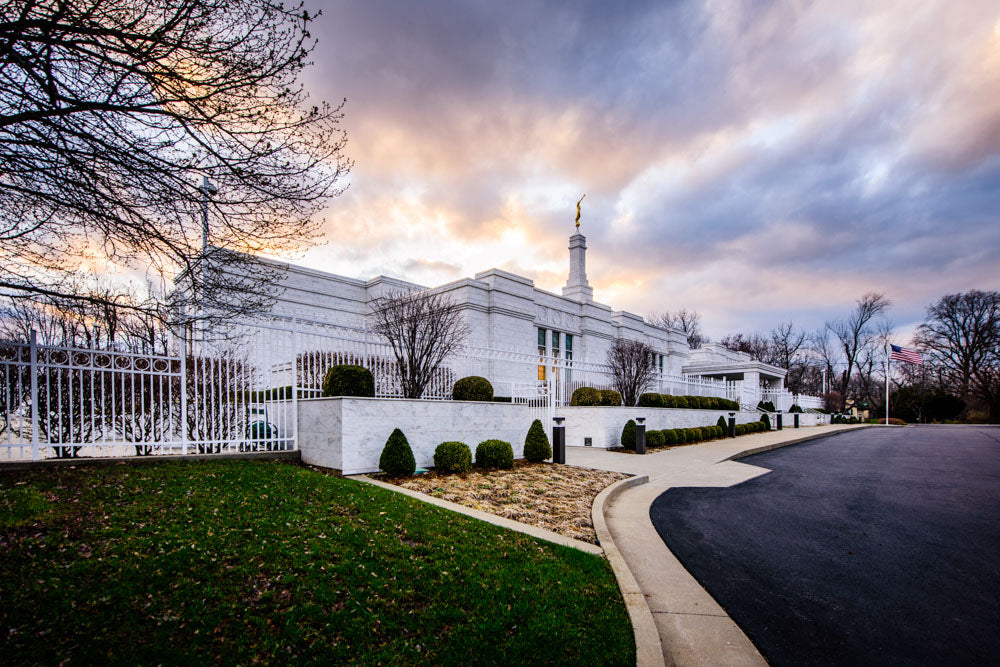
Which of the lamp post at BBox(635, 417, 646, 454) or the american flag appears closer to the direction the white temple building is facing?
the lamp post

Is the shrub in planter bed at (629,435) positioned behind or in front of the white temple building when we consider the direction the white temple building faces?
in front

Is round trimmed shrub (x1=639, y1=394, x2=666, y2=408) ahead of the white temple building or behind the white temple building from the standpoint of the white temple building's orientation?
ahead

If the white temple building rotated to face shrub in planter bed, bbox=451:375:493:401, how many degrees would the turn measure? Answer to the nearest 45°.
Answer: approximately 45° to its right

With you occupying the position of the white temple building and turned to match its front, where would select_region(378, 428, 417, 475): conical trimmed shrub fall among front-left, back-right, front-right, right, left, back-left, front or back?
front-right

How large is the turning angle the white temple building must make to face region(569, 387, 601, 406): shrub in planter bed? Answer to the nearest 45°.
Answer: approximately 45° to its right

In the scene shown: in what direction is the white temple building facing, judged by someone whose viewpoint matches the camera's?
facing the viewer and to the right of the viewer

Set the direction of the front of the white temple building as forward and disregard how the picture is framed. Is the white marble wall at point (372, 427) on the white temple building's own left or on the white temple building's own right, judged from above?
on the white temple building's own right

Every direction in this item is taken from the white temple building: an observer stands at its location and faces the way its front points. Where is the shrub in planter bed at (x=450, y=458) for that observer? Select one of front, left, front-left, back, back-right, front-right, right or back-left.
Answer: front-right
